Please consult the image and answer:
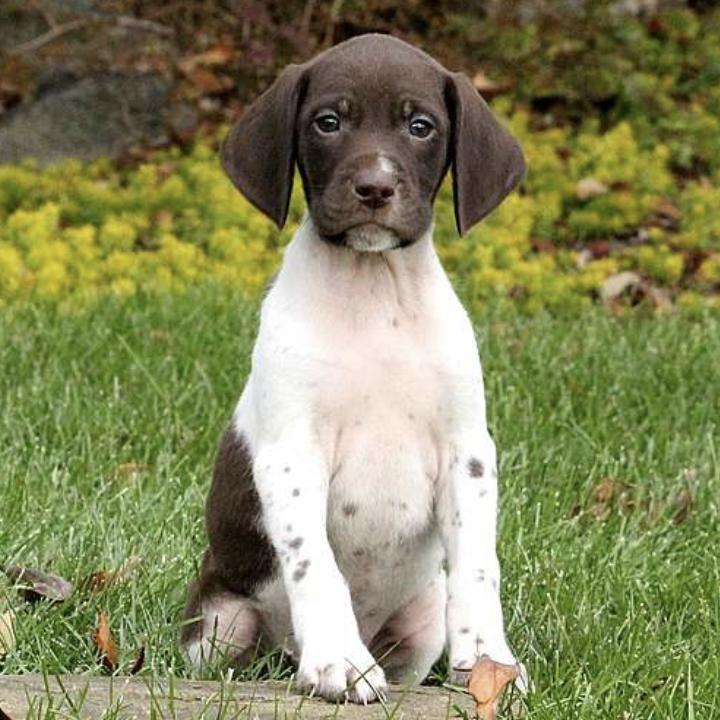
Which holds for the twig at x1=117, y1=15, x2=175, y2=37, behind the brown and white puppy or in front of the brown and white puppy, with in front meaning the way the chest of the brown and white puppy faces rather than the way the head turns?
behind

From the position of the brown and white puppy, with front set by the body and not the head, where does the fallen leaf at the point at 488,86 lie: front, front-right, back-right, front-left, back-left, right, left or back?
back

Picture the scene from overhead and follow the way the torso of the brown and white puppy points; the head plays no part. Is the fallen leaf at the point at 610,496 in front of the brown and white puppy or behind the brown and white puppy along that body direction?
behind

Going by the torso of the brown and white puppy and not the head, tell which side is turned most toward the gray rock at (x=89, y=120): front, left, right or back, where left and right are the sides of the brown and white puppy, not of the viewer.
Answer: back

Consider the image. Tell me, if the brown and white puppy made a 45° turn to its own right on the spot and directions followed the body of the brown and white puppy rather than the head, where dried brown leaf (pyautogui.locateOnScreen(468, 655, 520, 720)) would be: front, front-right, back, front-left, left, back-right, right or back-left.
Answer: left

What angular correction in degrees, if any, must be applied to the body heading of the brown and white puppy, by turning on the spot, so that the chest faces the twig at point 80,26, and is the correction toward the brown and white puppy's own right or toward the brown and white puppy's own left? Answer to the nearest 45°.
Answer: approximately 180°

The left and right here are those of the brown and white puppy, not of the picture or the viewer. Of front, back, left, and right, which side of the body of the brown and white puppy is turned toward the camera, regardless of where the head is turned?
front

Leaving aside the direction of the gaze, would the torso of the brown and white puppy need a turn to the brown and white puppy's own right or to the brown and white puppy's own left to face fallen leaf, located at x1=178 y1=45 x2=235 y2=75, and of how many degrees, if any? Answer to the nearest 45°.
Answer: approximately 180°

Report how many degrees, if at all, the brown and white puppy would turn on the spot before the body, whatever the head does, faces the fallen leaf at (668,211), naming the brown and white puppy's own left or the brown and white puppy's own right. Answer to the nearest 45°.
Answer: approximately 180°

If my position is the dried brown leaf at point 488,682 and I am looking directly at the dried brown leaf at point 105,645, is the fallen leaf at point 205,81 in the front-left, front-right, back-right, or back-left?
front-right
